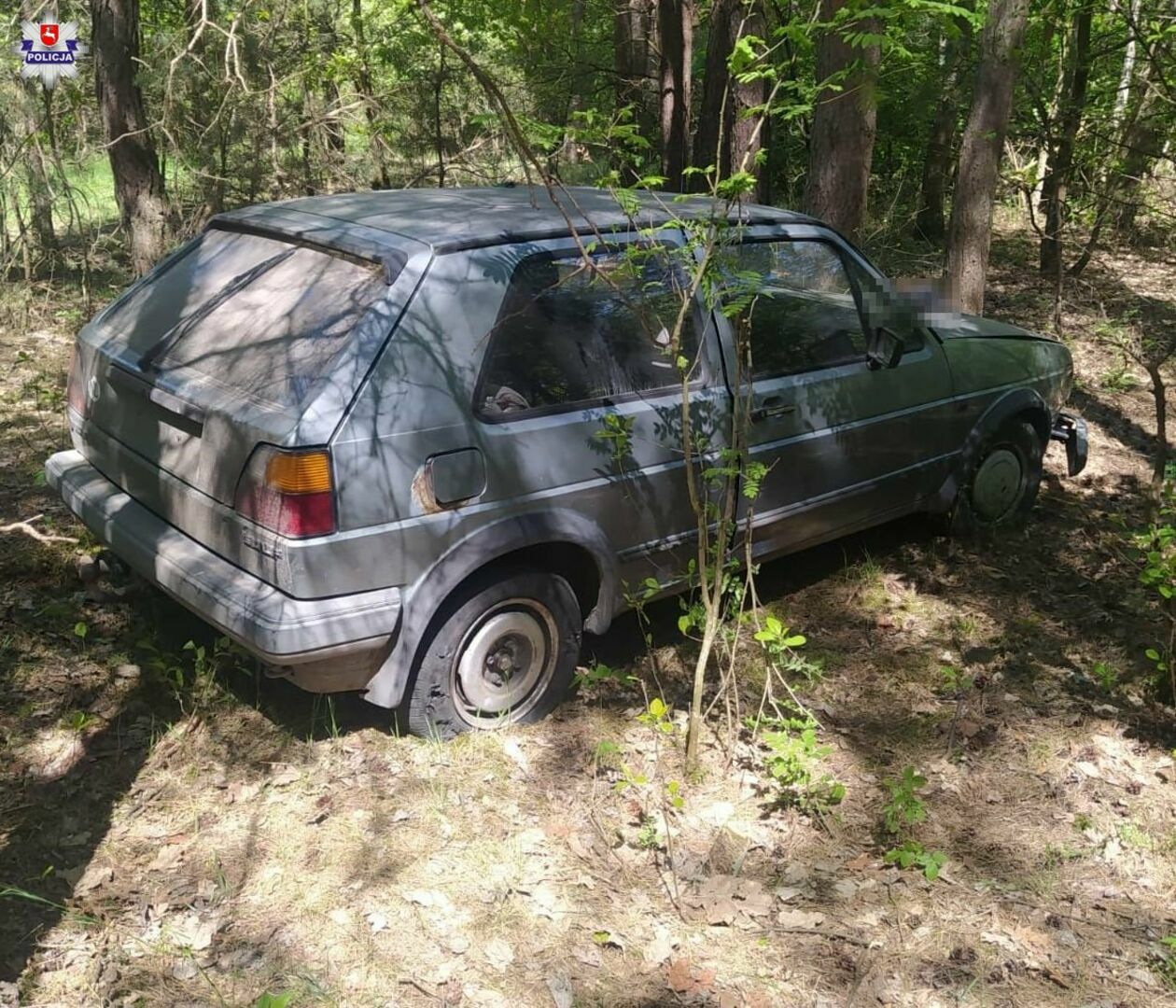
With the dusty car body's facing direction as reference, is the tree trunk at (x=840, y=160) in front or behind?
in front

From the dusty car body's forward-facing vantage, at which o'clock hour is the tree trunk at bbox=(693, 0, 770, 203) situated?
The tree trunk is roughly at 11 o'clock from the dusty car body.

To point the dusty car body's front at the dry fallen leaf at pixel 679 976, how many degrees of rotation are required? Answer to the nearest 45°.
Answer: approximately 90° to its right

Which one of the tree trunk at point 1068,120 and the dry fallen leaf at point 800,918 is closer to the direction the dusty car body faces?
the tree trunk

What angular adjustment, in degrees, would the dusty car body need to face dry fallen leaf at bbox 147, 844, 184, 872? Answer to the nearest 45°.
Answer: approximately 180°

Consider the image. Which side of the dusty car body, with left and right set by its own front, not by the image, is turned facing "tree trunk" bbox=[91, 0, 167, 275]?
left

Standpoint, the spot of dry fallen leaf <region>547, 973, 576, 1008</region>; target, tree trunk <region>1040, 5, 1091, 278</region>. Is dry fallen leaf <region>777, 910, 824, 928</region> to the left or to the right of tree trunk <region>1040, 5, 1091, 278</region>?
right

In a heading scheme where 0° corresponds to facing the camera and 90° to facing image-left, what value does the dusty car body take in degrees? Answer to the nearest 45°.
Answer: approximately 225°

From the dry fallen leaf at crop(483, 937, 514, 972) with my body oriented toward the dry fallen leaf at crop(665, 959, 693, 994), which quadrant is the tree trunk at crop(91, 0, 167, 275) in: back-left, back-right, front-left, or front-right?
back-left

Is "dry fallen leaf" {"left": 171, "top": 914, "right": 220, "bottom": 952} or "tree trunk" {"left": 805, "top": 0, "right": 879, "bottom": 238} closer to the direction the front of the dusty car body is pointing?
the tree trunk

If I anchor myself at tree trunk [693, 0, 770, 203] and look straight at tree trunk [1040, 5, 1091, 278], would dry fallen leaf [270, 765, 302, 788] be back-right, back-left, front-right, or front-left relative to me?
back-right

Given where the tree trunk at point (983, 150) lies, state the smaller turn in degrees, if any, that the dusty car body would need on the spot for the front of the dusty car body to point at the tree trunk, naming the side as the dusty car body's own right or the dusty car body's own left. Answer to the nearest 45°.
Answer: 0° — it already faces it
